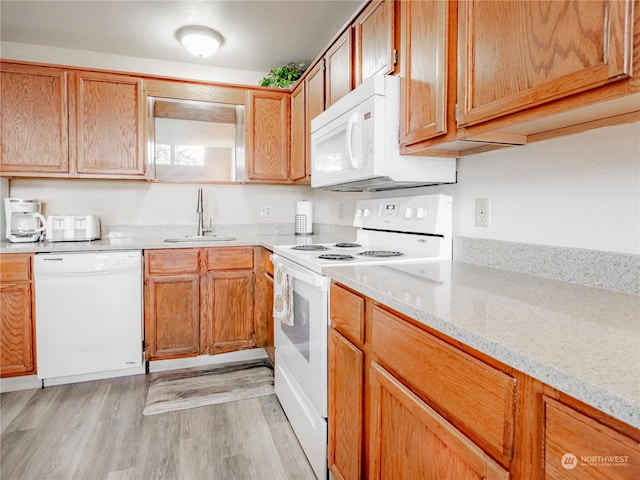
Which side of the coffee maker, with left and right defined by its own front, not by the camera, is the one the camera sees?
front

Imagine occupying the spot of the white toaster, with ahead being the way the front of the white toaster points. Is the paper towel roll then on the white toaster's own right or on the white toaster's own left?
on the white toaster's own left

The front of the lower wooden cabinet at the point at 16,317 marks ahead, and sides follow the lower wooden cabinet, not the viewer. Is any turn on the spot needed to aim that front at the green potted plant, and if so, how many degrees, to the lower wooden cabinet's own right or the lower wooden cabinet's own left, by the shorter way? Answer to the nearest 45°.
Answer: approximately 90° to the lower wooden cabinet's own left

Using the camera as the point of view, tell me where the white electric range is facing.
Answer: facing the viewer and to the left of the viewer

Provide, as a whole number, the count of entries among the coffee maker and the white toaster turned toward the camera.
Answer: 2

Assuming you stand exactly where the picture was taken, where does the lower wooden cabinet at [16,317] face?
facing the viewer

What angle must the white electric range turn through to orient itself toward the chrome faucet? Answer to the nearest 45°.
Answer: approximately 90° to its right

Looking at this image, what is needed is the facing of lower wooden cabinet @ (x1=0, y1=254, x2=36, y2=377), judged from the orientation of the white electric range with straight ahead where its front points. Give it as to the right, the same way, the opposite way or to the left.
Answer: to the left
